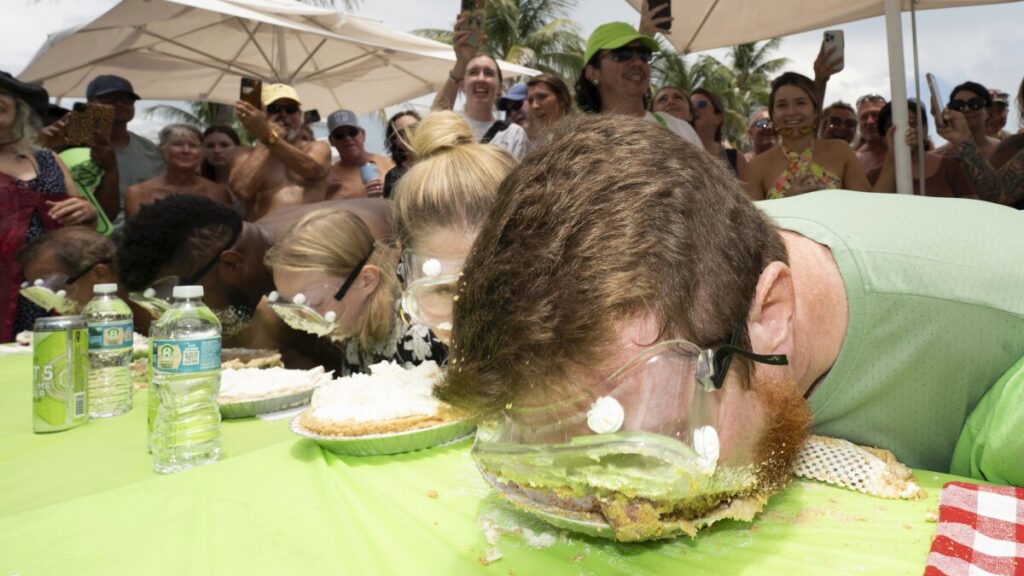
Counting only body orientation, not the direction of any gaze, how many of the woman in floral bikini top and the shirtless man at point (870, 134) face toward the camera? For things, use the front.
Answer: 2

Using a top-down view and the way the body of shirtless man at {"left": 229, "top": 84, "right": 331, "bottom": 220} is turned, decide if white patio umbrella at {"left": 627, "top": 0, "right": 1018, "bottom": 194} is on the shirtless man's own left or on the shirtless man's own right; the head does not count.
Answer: on the shirtless man's own left

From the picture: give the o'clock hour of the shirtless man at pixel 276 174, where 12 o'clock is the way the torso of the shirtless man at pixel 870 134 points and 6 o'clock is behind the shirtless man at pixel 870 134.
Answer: the shirtless man at pixel 276 174 is roughly at 2 o'clock from the shirtless man at pixel 870 134.

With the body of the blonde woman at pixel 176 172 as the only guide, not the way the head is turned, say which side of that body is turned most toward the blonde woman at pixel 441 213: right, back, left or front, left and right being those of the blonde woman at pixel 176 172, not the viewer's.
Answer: front

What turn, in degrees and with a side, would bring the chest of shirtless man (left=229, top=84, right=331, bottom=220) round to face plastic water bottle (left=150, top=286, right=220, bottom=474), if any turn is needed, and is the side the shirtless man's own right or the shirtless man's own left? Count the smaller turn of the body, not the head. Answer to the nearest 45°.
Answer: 0° — they already face it

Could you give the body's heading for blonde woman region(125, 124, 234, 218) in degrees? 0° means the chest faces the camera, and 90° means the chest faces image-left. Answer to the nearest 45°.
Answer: approximately 0°
